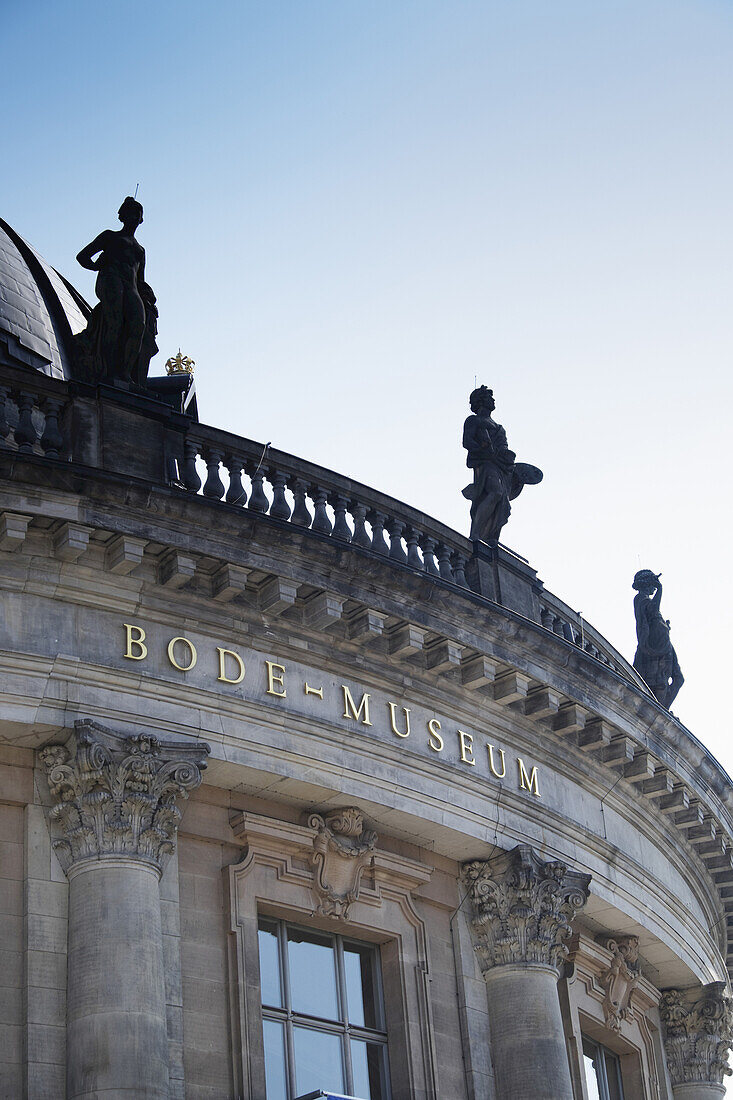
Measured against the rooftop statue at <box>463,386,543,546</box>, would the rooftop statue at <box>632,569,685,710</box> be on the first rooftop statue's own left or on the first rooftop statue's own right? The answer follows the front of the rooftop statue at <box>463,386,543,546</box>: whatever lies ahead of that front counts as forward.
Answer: on the first rooftop statue's own left

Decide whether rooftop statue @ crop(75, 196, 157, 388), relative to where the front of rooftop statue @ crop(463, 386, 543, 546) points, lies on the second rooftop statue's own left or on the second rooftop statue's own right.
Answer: on the second rooftop statue's own right

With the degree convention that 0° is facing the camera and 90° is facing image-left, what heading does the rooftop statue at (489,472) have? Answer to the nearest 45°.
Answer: approximately 315°
